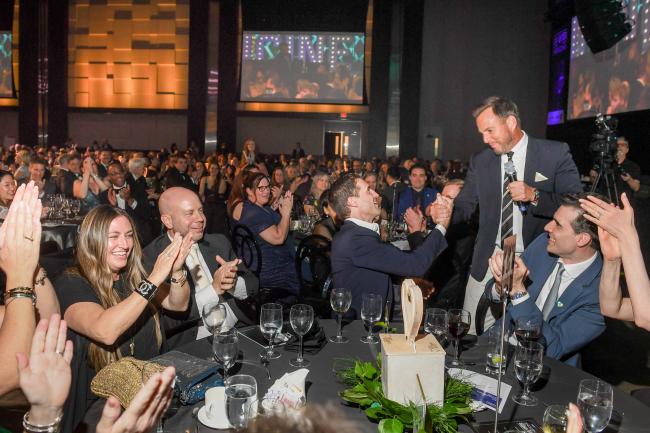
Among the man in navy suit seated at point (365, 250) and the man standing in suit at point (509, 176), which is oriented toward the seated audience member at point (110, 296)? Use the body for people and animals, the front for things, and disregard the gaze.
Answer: the man standing in suit

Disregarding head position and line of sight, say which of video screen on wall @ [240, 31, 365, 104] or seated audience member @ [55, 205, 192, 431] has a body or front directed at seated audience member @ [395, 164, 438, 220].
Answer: the video screen on wall

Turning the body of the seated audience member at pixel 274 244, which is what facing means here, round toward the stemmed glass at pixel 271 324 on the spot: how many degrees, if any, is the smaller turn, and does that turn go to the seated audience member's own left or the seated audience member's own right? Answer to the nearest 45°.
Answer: approximately 45° to the seated audience member's own right

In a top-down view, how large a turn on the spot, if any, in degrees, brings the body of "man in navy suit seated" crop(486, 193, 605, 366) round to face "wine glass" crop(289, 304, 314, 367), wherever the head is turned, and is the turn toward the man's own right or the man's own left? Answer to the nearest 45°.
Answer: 0° — they already face it

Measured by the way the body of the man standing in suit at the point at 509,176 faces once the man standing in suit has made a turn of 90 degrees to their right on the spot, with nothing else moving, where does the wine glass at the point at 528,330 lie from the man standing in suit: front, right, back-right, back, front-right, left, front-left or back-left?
back-left

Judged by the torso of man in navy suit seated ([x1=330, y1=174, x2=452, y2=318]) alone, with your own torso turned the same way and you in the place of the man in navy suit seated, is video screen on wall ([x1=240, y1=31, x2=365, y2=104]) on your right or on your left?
on your left

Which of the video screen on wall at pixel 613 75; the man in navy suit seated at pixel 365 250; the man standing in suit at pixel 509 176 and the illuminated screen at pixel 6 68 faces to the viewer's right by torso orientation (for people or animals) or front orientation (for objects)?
the man in navy suit seated

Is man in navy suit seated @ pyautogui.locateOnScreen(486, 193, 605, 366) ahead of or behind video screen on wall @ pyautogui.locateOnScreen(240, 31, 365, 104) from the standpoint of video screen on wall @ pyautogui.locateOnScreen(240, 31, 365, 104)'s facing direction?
ahead

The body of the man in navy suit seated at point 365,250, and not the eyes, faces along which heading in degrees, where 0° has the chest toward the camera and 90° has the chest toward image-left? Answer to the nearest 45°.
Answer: approximately 270°
